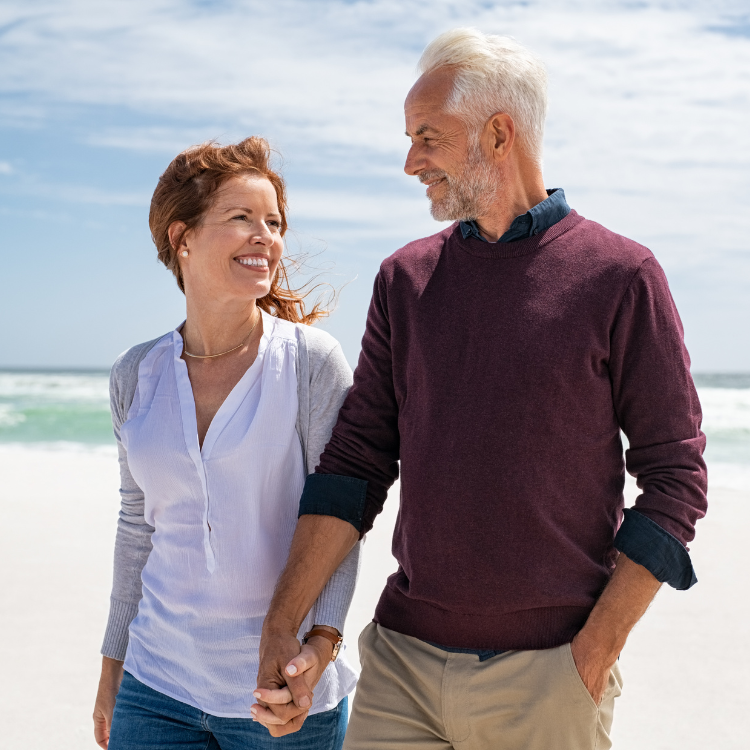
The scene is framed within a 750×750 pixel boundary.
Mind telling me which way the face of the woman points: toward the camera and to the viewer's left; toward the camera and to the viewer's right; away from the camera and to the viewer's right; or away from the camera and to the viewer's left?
toward the camera and to the viewer's right

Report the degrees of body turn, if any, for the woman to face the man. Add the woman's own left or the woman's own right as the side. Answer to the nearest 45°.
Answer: approximately 45° to the woman's own left

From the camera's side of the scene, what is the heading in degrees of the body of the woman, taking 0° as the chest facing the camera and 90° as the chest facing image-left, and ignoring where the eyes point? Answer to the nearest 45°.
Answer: approximately 0°
